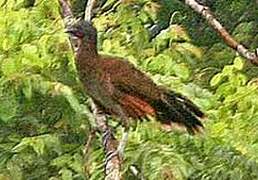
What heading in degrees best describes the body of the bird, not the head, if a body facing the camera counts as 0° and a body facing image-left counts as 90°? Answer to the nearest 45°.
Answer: approximately 90°
